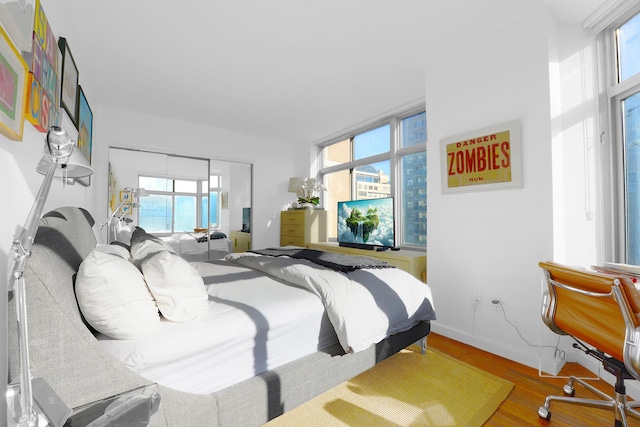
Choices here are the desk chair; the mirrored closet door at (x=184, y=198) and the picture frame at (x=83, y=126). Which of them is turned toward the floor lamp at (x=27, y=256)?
the mirrored closet door

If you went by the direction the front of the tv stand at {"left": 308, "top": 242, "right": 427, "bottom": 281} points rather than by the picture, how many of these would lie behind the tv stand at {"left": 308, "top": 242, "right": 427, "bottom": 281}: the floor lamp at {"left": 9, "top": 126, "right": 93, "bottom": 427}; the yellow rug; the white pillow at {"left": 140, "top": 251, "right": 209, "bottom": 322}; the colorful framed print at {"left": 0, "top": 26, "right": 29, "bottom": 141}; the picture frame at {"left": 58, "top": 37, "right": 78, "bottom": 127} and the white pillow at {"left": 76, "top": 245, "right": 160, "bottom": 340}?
0

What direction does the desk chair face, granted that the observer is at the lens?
facing away from the viewer and to the right of the viewer

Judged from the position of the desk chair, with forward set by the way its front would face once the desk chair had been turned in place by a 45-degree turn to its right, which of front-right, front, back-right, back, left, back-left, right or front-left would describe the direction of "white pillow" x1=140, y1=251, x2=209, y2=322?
back-right

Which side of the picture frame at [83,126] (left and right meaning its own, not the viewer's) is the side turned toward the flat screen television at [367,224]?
front

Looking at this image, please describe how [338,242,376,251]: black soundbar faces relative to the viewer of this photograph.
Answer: facing the viewer and to the left of the viewer

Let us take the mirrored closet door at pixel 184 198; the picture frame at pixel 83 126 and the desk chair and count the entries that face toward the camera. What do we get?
1

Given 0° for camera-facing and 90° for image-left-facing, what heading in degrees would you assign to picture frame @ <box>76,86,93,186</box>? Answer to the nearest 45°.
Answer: approximately 270°

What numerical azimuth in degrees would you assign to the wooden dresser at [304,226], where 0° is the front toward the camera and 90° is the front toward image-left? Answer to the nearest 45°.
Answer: approximately 45°

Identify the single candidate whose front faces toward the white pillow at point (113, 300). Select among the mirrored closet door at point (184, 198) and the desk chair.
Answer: the mirrored closet door

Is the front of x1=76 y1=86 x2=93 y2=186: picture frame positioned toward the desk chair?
no

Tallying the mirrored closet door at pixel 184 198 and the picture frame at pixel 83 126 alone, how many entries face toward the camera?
1

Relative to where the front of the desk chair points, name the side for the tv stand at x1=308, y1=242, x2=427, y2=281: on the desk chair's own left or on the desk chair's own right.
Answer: on the desk chair's own left

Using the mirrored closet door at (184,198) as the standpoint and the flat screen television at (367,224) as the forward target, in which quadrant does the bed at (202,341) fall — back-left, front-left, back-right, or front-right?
front-right

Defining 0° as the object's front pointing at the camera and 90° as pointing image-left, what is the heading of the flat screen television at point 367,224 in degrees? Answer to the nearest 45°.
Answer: approximately 45°

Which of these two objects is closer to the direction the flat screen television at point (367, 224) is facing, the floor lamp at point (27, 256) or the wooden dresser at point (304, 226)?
the floor lamp

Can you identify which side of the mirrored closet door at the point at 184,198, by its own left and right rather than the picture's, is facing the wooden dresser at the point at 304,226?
left

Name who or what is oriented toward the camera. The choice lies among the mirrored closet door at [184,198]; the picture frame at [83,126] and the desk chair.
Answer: the mirrored closet door
